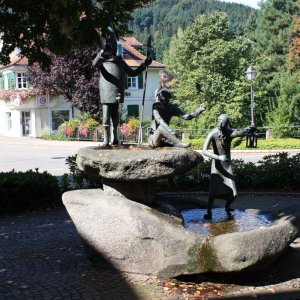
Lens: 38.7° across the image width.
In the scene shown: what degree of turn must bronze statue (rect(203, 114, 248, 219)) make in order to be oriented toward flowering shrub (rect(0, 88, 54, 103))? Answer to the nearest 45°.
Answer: approximately 135° to its right

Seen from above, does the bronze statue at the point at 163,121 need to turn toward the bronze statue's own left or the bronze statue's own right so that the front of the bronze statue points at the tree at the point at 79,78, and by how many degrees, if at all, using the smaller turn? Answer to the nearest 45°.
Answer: approximately 135° to the bronze statue's own left

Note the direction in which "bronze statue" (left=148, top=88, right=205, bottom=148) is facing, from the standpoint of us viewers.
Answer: facing the viewer and to the right of the viewer

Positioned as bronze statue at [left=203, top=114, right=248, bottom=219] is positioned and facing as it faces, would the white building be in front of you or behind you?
behind

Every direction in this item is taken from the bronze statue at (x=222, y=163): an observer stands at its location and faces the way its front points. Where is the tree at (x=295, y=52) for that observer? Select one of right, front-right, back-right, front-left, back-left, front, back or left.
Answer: back

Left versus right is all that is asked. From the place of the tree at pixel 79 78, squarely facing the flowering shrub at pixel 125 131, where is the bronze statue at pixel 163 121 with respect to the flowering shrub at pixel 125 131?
right

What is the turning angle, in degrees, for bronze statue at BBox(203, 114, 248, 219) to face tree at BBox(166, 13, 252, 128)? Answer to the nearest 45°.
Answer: approximately 180°

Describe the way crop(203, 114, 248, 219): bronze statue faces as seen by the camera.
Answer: facing the viewer

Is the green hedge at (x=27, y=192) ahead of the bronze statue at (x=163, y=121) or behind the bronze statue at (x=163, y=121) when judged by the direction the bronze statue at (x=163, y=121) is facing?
behind

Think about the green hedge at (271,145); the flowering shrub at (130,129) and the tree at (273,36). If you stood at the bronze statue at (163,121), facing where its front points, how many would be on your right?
0

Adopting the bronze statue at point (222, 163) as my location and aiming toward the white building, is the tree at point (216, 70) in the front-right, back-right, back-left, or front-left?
front-right

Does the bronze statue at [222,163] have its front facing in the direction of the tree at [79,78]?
no

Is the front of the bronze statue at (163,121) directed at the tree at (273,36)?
no

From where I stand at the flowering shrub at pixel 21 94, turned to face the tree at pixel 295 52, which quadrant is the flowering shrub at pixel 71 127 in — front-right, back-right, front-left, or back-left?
front-right
